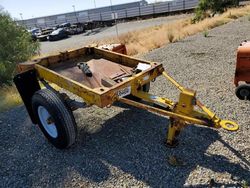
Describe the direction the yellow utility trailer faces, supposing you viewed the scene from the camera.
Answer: facing the viewer and to the right of the viewer

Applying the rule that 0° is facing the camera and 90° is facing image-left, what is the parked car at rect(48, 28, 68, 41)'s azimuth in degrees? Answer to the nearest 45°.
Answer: approximately 45°

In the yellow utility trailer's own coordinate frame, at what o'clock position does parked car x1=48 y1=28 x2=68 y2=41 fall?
The parked car is roughly at 7 o'clock from the yellow utility trailer.

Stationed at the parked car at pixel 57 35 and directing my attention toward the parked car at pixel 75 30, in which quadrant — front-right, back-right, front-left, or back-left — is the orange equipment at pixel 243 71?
back-right

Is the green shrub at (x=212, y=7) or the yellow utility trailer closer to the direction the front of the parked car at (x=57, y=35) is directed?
the yellow utility trailer

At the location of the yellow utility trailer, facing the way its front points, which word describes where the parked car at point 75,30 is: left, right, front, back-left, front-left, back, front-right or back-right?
back-left

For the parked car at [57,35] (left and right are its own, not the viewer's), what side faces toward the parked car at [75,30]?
back

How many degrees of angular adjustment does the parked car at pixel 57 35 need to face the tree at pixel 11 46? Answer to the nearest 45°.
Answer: approximately 45° to its left

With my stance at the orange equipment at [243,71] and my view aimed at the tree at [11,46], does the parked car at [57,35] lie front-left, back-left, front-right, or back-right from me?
front-right
